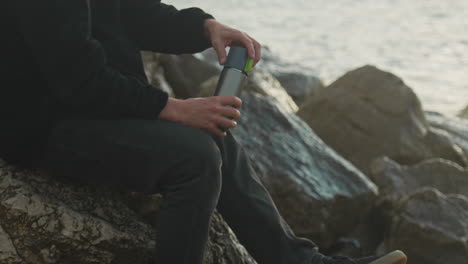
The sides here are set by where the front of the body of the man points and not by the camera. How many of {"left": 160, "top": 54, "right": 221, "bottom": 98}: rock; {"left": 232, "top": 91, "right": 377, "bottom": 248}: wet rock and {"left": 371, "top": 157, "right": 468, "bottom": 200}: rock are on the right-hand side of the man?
0

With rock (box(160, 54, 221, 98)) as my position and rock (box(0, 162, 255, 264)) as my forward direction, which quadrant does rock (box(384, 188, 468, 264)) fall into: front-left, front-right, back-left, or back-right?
front-left

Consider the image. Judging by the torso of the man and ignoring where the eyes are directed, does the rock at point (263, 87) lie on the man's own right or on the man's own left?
on the man's own left

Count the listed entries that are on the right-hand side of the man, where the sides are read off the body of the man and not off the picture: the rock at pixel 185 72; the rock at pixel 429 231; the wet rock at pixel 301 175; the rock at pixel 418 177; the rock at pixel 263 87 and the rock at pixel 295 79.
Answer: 0

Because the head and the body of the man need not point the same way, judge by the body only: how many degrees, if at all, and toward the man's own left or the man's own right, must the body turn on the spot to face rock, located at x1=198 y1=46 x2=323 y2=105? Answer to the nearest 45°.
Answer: approximately 90° to the man's own left

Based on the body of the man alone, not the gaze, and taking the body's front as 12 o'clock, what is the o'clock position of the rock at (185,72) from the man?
The rock is roughly at 9 o'clock from the man.

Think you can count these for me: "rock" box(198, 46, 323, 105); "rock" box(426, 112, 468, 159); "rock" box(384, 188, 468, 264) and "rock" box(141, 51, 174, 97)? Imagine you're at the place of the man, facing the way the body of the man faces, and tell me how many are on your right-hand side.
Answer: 0

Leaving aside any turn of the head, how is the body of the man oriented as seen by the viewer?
to the viewer's right

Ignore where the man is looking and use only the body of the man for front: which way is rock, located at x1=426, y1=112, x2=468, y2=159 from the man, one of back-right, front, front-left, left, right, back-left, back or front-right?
front-left

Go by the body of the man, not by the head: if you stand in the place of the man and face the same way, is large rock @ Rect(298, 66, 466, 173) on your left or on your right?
on your left

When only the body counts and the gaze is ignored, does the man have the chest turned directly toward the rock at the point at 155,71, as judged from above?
no

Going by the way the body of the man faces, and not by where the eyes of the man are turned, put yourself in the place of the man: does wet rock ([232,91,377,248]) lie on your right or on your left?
on your left
